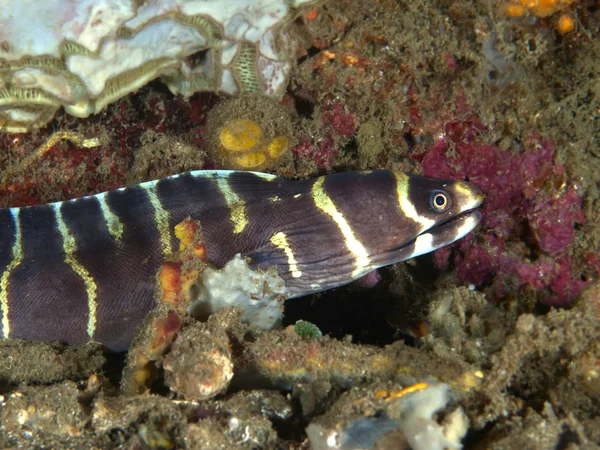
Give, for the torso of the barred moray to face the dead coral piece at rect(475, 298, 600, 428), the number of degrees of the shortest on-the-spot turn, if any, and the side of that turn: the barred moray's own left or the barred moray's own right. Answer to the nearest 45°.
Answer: approximately 45° to the barred moray's own right

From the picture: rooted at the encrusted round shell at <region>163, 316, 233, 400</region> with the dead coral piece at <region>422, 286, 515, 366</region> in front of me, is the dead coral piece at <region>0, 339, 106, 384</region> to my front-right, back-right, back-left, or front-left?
back-left

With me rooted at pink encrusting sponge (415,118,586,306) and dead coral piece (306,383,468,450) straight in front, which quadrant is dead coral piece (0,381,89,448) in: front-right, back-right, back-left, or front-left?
front-right

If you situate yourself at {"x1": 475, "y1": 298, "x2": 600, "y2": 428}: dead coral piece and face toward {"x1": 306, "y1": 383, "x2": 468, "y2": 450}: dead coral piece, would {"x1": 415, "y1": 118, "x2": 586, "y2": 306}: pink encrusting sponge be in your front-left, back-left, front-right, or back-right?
back-right

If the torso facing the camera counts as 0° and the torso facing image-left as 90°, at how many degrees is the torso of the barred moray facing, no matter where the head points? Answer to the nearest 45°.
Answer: approximately 270°

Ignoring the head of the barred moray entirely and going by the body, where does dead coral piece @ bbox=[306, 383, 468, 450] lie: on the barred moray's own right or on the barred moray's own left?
on the barred moray's own right

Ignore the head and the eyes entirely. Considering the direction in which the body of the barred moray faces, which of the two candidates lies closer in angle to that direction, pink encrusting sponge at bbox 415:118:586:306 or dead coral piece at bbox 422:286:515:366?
the pink encrusting sponge

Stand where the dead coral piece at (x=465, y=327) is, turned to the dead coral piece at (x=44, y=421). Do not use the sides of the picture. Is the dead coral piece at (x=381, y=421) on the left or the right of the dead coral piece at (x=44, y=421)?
left

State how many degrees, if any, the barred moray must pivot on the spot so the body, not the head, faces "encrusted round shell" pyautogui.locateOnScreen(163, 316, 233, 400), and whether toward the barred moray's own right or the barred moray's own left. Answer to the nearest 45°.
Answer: approximately 90° to the barred moray's own right

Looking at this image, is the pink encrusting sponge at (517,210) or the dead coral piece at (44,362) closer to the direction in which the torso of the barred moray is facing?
the pink encrusting sponge

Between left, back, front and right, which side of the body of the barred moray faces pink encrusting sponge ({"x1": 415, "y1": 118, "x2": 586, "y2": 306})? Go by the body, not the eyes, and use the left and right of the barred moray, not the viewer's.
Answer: front
